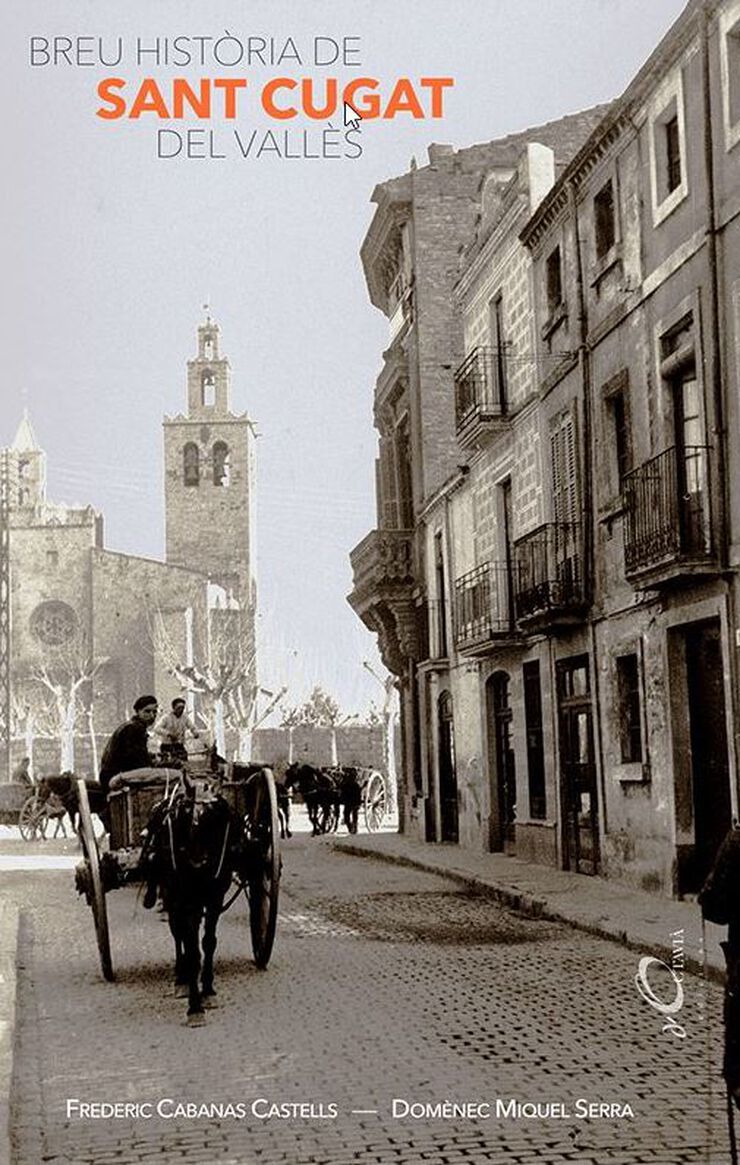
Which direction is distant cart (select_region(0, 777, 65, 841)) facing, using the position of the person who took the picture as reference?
facing to the right of the viewer

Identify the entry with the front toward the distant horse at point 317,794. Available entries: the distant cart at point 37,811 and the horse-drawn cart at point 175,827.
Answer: the distant cart

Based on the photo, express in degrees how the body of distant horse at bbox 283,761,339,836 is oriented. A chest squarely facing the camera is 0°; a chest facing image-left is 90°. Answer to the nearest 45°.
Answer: approximately 45°

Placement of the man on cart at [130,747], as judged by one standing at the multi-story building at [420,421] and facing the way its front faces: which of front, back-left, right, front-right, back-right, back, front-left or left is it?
left

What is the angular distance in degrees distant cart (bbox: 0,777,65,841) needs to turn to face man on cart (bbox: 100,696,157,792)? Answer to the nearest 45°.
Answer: approximately 90° to its right

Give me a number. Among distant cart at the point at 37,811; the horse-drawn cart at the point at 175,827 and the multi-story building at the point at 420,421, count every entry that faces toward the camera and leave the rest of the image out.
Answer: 1

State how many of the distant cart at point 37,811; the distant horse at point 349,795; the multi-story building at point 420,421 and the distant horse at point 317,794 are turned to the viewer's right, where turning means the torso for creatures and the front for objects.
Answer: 1

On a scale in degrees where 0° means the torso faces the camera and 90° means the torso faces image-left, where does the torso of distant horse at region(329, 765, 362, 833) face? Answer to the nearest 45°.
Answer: approximately 45°

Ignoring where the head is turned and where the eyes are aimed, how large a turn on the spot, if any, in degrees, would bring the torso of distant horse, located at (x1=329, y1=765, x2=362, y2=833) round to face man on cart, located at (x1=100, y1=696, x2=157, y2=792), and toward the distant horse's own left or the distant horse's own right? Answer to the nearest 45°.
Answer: approximately 45° to the distant horse's own left

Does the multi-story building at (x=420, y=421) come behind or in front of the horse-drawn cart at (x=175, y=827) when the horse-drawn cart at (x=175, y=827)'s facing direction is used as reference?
behind

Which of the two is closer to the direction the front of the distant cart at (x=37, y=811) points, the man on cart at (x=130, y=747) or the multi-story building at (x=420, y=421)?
the multi-story building

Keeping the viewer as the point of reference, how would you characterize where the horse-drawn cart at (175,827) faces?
facing the viewer

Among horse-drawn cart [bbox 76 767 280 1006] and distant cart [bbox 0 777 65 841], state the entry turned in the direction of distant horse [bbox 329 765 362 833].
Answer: the distant cart
